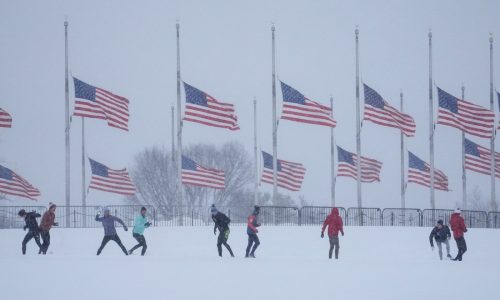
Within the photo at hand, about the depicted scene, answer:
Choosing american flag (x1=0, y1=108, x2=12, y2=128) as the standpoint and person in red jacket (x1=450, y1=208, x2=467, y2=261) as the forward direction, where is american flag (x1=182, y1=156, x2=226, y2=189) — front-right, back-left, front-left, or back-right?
front-left

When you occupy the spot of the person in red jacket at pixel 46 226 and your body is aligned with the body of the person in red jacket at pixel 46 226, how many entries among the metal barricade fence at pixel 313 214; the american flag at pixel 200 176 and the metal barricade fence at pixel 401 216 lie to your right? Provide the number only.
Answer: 0

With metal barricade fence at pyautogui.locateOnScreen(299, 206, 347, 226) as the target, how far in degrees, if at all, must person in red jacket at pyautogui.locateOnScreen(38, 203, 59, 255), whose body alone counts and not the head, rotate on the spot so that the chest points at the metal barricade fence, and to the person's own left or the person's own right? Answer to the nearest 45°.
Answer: approximately 45° to the person's own left

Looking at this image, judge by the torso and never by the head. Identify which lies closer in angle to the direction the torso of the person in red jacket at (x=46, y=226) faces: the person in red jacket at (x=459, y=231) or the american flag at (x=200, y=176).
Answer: the person in red jacket at (x=459, y=231)

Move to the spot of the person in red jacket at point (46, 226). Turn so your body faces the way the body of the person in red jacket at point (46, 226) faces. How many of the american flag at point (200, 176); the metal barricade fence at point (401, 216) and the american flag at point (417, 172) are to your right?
0

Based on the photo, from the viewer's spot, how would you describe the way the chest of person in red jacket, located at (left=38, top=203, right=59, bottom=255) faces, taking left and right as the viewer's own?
facing to the right of the viewer

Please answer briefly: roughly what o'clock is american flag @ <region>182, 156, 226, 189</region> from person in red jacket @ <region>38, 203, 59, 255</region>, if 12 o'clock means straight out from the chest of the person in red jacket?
The american flag is roughly at 10 o'clock from the person in red jacket.

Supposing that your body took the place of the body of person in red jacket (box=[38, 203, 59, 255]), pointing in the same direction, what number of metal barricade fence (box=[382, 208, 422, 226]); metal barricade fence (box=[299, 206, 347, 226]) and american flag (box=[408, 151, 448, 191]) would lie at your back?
0

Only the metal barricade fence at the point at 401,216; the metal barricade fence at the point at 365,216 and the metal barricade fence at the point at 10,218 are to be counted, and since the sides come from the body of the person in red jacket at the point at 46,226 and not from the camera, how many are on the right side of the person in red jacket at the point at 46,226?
0

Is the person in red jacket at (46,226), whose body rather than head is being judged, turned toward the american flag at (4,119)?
no

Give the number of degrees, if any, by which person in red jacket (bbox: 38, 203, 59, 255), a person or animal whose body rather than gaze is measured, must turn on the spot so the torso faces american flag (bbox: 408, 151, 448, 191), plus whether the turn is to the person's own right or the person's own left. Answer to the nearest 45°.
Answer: approximately 45° to the person's own left

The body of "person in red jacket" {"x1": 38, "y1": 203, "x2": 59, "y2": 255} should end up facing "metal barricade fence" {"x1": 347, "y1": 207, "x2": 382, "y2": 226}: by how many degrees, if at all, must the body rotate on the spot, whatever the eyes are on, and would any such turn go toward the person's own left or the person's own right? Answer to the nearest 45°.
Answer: approximately 45° to the person's own left
